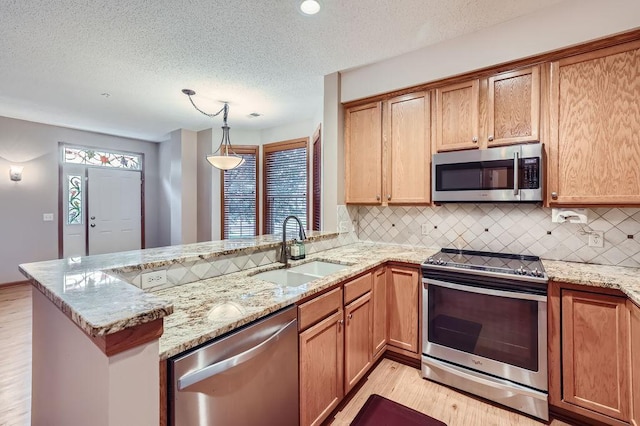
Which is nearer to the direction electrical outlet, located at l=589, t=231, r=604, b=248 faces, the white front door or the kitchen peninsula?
the kitchen peninsula

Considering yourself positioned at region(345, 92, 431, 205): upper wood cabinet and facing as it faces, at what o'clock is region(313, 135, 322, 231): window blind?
The window blind is roughly at 3 o'clock from the upper wood cabinet.

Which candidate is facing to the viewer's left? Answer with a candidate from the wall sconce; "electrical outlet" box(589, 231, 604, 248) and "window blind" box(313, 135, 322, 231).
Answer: the window blind

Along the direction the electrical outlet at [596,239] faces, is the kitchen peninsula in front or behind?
in front

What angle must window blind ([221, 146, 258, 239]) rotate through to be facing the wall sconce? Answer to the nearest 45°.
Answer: approximately 90° to its right

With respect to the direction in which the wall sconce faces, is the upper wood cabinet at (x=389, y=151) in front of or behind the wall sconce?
in front

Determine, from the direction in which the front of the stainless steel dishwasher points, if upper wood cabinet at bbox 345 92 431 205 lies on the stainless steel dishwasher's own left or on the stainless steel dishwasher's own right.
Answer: on the stainless steel dishwasher's own left

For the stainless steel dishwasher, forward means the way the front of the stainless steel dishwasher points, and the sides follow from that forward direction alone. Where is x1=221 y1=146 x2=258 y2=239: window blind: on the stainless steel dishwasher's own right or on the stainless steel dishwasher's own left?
on the stainless steel dishwasher's own left

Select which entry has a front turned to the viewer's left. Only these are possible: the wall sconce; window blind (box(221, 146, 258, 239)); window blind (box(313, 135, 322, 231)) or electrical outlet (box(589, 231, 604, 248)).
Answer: window blind (box(313, 135, 322, 231))

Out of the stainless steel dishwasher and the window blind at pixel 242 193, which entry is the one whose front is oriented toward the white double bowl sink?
the window blind

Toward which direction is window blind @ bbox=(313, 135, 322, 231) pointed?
to the viewer's left

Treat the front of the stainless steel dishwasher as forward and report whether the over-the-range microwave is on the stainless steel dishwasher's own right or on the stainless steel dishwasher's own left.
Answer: on the stainless steel dishwasher's own left
